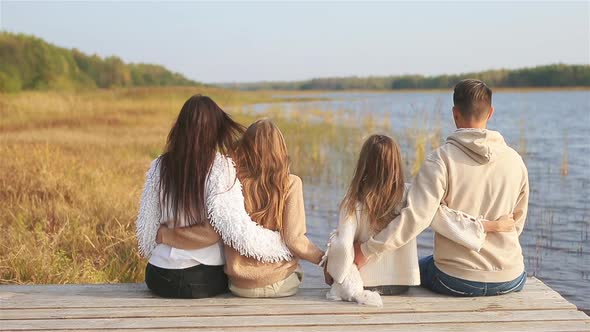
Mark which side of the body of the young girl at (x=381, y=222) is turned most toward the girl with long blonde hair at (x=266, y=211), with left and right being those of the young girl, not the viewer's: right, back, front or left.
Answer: left

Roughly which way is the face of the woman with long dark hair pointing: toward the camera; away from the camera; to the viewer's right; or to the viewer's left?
away from the camera

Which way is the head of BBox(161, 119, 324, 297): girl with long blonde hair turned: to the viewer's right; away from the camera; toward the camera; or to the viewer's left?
away from the camera

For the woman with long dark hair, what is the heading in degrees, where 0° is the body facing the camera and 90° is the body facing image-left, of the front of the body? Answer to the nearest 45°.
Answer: approximately 180°

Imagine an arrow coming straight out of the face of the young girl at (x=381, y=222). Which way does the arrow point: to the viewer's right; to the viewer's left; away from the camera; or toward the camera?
away from the camera

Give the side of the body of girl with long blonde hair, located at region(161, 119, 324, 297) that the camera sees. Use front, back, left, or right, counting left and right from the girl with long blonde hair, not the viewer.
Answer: back

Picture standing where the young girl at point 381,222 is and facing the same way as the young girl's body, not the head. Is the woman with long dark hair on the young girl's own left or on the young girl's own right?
on the young girl's own left

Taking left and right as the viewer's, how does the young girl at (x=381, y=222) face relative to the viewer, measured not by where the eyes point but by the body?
facing away from the viewer

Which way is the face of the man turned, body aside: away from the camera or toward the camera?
away from the camera

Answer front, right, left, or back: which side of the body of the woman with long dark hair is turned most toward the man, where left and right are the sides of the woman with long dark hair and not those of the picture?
right
